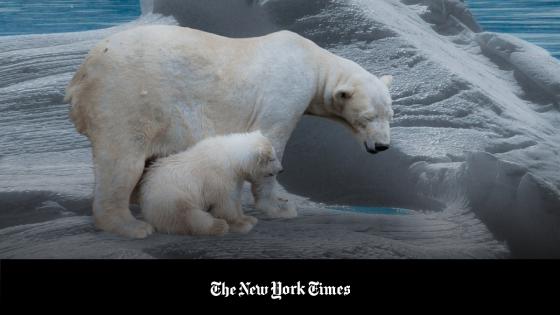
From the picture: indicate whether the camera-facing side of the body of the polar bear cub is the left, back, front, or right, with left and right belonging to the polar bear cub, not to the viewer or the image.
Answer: right

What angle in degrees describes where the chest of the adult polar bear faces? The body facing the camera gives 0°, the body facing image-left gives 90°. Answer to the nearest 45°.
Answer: approximately 270°
